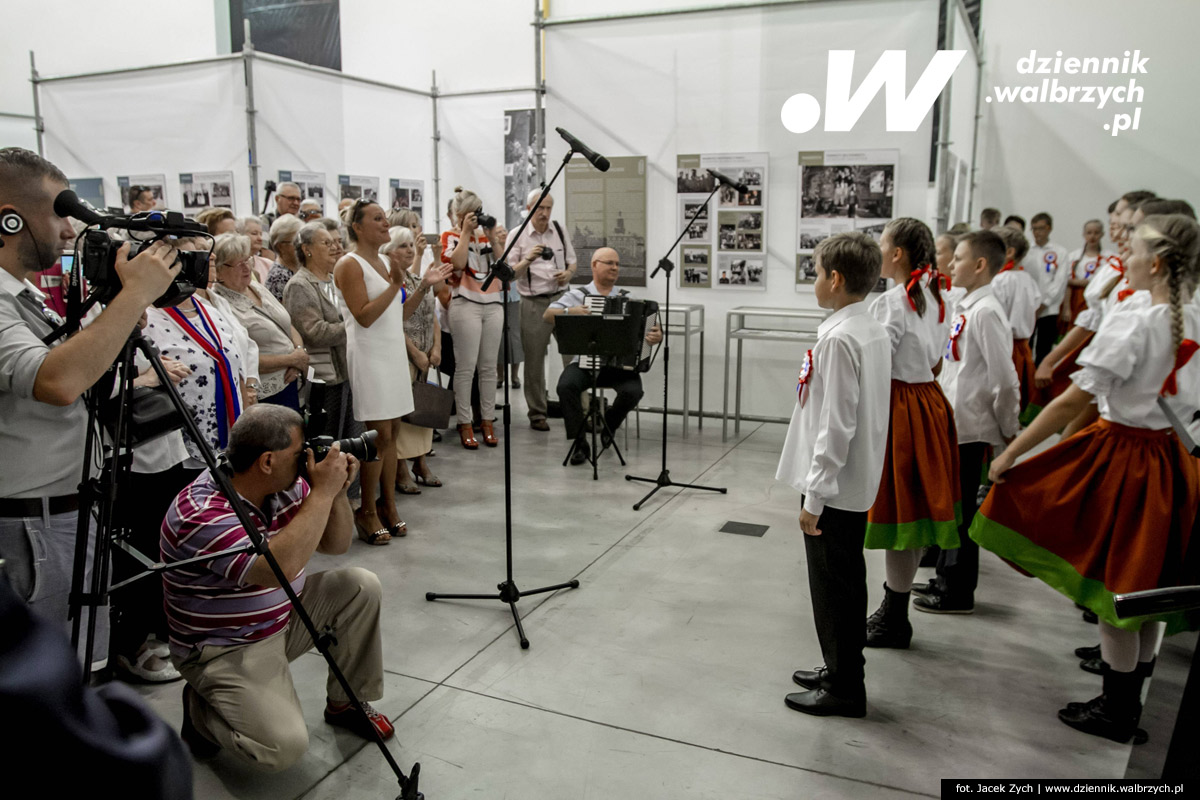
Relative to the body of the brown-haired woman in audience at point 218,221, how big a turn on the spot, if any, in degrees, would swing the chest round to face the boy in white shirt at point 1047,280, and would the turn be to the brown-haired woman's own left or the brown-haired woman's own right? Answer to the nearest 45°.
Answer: approximately 45° to the brown-haired woman's own left

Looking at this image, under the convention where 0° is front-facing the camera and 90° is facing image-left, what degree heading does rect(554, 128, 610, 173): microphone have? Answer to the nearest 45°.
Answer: approximately 270°

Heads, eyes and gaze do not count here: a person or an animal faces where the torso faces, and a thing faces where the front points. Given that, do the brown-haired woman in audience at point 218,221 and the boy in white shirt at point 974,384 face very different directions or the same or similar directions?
very different directions

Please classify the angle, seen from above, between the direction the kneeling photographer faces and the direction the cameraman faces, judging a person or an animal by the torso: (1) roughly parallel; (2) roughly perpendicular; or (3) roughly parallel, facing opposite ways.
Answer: roughly parallel

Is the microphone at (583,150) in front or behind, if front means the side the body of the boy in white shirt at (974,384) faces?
in front

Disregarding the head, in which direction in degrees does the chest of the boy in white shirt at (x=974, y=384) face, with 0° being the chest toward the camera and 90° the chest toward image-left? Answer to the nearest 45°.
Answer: approximately 90°

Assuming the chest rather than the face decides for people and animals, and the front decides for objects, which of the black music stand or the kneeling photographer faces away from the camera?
the black music stand

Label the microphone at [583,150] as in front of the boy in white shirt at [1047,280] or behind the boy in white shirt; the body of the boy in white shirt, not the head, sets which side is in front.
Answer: in front

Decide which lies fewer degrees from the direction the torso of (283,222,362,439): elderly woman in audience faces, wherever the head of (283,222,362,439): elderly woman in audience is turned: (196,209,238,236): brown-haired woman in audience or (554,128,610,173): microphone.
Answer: the microphone

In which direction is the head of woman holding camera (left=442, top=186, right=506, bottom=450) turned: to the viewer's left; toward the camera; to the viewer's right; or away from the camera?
to the viewer's right

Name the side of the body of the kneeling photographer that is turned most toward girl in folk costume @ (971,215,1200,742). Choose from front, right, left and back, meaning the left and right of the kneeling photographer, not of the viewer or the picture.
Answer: front

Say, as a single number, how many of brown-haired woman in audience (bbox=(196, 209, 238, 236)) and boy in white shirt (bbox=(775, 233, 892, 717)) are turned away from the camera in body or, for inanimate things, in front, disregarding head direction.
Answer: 0

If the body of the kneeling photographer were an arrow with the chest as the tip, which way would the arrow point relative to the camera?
to the viewer's right

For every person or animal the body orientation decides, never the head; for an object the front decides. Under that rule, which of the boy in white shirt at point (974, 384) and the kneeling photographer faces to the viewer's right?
the kneeling photographer

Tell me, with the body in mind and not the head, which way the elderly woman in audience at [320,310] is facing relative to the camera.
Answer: to the viewer's right

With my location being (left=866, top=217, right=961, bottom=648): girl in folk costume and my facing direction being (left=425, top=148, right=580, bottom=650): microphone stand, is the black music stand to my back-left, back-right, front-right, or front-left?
front-right

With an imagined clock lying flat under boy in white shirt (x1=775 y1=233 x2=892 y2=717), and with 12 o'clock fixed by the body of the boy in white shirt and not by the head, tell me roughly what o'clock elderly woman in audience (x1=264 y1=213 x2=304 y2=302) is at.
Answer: The elderly woman in audience is roughly at 1 o'clock from the boy in white shirt.

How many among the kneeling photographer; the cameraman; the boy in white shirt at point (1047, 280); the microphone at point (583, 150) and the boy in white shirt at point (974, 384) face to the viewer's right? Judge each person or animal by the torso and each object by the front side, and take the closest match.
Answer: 3

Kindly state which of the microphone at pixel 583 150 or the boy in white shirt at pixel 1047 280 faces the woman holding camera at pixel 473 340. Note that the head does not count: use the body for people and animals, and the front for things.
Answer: the boy in white shirt

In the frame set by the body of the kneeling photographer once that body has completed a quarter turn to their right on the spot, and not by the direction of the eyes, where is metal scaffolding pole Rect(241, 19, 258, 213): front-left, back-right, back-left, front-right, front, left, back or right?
back

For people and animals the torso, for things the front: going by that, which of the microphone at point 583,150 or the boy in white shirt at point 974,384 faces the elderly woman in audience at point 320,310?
the boy in white shirt
